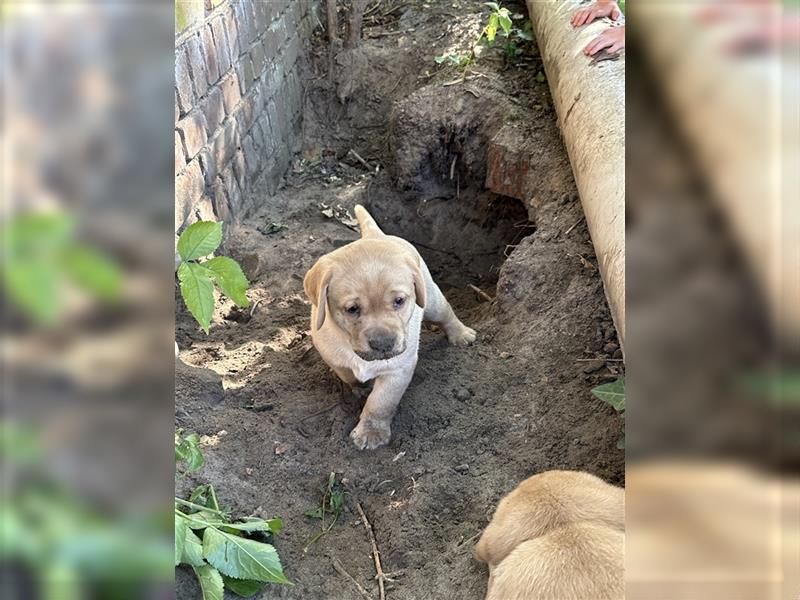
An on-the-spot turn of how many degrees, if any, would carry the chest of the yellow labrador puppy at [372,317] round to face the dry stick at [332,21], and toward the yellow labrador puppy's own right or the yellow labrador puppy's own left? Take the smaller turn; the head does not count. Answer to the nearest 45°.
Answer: approximately 180°

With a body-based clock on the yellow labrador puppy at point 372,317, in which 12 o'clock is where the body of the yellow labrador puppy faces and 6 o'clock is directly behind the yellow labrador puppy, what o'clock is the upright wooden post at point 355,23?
The upright wooden post is roughly at 6 o'clock from the yellow labrador puppy.

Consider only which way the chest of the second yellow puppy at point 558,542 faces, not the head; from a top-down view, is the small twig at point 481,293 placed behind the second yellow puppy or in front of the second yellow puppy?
in front

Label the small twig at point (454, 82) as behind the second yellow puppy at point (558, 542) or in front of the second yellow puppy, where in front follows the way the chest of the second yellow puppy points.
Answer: in front

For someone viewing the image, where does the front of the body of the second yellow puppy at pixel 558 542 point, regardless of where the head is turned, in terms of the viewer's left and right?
facing away from the viewer

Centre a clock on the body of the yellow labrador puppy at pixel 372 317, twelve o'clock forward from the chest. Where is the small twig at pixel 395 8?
The small twig is roughly at 6 o'clock from the yellow labrador puppy.

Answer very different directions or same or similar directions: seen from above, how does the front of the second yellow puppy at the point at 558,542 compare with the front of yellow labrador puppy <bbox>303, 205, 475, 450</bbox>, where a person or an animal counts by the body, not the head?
very different directions

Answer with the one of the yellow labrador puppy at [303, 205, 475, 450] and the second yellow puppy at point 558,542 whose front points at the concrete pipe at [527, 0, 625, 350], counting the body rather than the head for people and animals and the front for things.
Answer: the second yellow puppy
